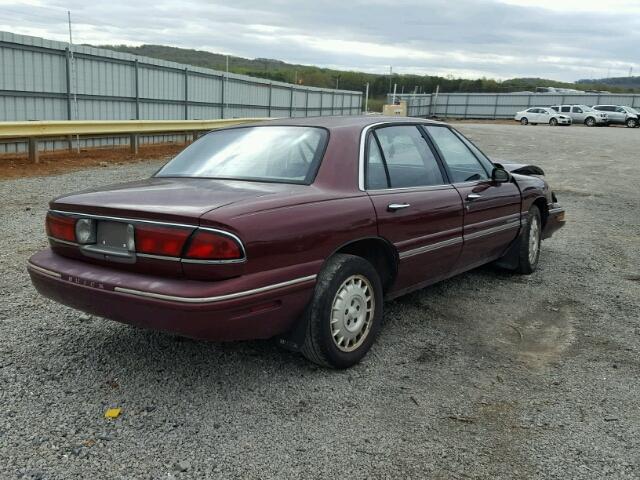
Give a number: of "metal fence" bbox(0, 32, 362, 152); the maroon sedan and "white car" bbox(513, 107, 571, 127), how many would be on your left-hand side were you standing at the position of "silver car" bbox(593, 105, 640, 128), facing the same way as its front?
0

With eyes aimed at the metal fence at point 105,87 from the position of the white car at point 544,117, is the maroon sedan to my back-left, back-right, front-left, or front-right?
front-left

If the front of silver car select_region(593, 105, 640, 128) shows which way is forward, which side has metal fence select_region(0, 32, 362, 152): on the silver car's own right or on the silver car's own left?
on the silver car's own right

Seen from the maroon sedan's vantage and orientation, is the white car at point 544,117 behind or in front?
in front

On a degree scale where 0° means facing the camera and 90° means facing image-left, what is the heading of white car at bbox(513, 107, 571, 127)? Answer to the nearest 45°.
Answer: approximately 315°

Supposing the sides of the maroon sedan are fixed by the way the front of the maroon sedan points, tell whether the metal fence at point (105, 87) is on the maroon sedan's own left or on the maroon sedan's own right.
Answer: on the maroon sedan's own left

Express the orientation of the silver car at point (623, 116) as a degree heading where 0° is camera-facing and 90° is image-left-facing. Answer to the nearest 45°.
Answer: approximately 315°

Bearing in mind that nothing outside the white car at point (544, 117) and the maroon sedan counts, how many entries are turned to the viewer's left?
0

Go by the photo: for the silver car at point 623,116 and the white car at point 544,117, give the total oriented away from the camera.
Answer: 0

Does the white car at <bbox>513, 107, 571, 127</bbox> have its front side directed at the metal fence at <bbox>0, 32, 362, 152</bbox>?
no

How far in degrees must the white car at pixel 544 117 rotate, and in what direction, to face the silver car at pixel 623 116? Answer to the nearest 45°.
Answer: approximately 45° to its left

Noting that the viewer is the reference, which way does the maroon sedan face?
facing away from the viewer and to the right of the viewer

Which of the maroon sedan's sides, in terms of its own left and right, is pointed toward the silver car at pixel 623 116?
front

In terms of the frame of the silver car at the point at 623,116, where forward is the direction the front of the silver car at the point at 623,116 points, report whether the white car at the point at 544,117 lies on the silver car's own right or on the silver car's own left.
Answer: on the silver car's own right

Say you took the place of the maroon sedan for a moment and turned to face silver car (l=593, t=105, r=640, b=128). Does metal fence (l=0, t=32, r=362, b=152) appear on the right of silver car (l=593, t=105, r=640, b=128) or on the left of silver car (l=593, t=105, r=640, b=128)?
left

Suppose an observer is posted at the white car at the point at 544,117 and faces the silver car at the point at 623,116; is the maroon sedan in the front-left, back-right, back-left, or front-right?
back-right
